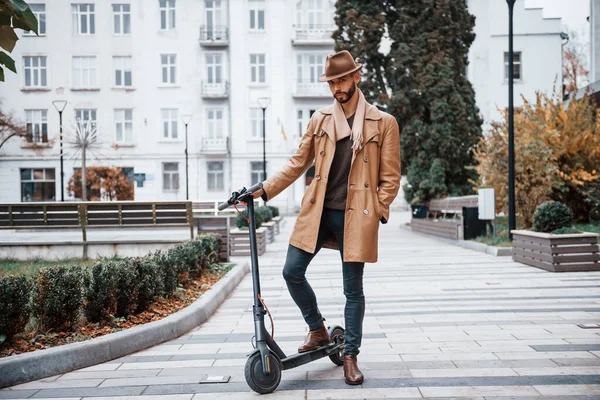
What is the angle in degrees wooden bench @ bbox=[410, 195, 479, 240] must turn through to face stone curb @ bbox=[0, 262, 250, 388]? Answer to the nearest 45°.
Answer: approximately 45° to its left

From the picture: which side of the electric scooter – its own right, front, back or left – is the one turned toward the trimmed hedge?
right

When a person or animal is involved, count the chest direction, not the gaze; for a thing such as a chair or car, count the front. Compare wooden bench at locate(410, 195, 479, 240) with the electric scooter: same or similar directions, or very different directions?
same or similar directions

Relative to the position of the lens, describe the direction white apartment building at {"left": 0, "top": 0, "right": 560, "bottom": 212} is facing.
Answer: facing the viewer

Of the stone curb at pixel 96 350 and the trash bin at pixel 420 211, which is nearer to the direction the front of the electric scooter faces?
the stone curb

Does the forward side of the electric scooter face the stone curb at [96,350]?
no

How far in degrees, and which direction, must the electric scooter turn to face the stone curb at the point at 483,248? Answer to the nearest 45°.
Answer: approximately 180°

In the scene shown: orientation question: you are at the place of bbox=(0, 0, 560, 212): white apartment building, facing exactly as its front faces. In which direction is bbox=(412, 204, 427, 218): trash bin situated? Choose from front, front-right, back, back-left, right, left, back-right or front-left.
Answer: front-left

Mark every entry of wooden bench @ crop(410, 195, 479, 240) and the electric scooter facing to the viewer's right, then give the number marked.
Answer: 0

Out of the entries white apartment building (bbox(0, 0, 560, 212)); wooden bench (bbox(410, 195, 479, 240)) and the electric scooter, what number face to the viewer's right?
0

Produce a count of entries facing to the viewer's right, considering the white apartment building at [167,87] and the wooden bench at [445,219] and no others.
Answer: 0

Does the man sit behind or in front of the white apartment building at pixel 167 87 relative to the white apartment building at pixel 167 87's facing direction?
in front

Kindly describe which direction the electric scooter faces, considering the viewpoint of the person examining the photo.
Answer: facing the viewer and to the left of the viewer

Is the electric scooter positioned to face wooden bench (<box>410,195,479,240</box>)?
no

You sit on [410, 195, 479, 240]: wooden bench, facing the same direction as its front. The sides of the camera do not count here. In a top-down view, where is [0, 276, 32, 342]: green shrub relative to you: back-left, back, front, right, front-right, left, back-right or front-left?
front-left

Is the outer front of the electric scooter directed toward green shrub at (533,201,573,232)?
no

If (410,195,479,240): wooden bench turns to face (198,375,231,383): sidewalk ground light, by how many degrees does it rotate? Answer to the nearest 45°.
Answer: approximately 45° to its left
